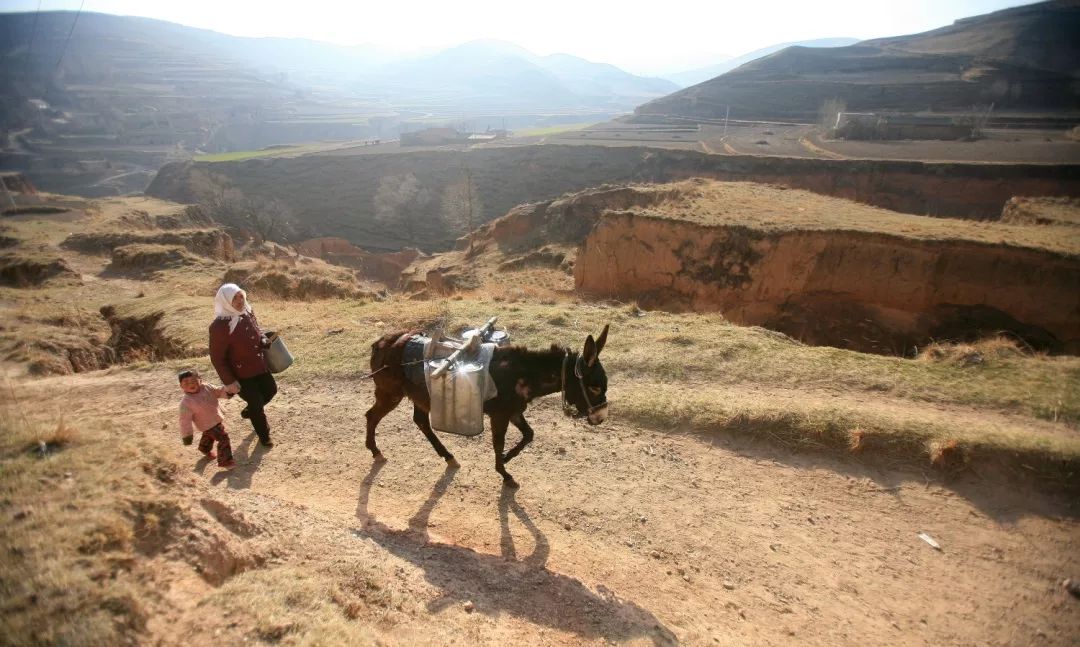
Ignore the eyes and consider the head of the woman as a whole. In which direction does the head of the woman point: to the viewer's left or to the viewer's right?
to the viewer's right

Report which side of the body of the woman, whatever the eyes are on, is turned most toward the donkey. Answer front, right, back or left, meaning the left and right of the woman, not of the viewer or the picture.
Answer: front

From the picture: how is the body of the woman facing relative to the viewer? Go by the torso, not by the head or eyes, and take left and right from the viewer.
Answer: facing the viewer and to the right of the viewer

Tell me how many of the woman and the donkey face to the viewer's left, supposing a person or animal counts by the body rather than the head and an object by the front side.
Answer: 0

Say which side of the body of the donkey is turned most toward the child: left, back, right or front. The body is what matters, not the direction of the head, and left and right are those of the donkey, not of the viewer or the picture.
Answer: back

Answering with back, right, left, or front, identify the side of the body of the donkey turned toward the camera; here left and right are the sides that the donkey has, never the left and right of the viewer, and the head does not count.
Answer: right

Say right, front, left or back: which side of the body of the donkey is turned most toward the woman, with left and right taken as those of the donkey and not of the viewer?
back
